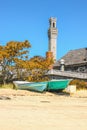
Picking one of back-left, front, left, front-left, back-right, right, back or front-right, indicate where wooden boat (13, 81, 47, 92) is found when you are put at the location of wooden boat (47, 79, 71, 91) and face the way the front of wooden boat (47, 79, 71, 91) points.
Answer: back

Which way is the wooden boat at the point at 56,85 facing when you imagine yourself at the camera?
facing to the right of the viewer

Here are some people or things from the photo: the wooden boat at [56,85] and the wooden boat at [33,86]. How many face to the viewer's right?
1

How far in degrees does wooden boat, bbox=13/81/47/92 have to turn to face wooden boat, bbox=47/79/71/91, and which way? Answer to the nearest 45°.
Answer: approximately 180°

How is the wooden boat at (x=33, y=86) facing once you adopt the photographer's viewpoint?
facing to the left of the viewer

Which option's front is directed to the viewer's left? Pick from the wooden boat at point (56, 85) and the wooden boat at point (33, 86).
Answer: the wooden boat at point (33, 86)
